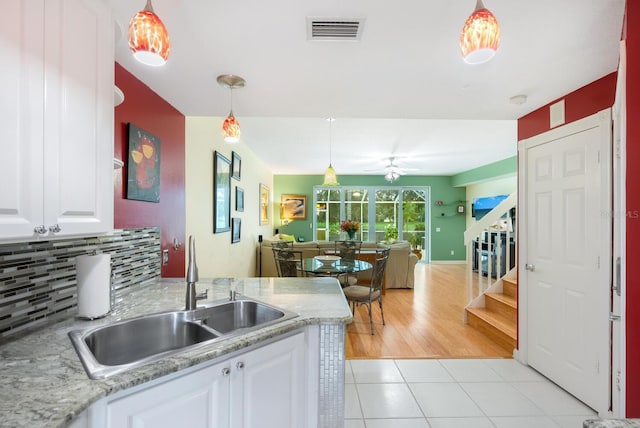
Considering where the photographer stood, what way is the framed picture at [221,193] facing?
facing to the right of the viewer

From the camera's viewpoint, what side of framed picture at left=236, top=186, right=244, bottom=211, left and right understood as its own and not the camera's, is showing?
right

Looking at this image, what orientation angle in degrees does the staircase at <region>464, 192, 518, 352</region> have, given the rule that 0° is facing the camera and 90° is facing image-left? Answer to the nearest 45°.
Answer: approximately 45°

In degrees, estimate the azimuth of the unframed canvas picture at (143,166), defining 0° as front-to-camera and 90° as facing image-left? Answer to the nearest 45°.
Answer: approximately 315°

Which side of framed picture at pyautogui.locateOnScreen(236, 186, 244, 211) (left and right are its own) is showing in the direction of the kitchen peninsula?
right

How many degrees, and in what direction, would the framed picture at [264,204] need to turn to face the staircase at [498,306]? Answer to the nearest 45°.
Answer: approximately 45° to its right

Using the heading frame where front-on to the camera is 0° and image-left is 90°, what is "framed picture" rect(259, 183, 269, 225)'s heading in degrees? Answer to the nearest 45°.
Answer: approximately 270°

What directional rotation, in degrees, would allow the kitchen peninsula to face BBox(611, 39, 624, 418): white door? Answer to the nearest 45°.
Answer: approximately 45° to its left

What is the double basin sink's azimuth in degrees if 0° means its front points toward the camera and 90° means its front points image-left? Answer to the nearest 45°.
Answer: approximately 315°
